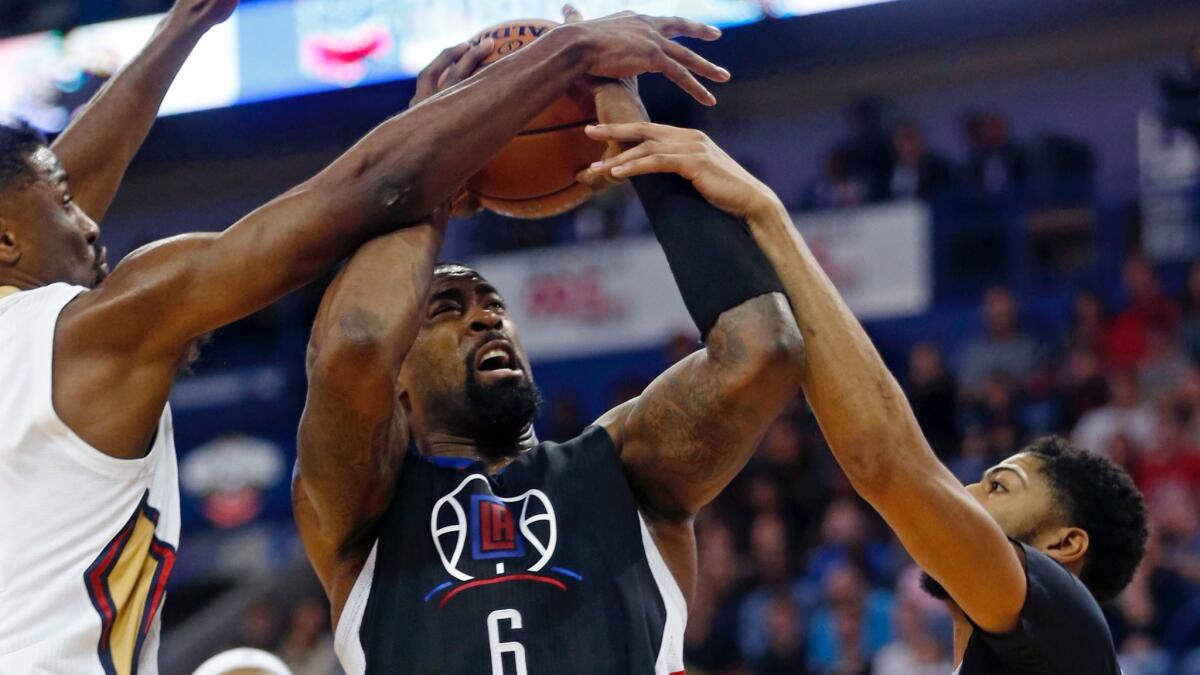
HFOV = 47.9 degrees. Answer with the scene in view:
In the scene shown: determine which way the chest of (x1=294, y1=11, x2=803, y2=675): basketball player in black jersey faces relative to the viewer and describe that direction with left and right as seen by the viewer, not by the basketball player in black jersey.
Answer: facing the viewer

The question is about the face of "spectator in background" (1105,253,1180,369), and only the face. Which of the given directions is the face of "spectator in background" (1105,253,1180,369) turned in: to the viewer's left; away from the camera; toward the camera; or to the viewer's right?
toward the camera

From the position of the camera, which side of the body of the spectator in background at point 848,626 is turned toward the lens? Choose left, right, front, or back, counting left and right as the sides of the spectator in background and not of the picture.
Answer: front

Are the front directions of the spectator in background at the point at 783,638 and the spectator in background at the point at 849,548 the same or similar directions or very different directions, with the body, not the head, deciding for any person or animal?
same or similar directions

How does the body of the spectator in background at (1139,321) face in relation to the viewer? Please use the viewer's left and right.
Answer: facing the viewer and to the left of the viewer

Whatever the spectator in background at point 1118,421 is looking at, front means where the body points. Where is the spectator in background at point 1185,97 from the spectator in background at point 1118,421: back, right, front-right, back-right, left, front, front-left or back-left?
back

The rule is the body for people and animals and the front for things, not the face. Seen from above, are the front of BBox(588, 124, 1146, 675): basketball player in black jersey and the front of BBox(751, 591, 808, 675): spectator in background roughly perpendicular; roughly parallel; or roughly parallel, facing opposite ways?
roughly perpendicular

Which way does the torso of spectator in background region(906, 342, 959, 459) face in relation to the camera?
toward the camera

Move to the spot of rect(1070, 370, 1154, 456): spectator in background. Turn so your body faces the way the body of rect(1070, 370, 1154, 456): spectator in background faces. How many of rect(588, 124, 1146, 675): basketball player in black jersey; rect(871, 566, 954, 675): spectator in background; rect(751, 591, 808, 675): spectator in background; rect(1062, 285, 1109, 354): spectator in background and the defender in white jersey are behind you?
1

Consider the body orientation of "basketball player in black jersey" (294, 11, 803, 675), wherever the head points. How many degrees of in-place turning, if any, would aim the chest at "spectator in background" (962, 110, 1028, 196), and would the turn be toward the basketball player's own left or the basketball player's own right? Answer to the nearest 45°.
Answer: approximately 135° to the basketball player's own left

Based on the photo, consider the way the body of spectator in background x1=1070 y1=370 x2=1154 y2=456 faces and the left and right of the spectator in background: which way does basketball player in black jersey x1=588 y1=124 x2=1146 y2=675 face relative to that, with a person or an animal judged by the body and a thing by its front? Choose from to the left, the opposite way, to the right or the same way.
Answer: to the right

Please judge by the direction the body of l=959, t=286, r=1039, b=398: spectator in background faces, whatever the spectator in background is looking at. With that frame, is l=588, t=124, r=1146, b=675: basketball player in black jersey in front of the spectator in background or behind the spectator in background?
in front

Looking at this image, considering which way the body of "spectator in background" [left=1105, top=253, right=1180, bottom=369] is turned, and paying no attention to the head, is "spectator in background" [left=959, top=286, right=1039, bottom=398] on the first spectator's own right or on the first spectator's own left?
on the first spectator's own right

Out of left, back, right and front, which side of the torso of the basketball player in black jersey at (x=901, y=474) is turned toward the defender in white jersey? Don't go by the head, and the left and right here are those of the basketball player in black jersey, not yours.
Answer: front
